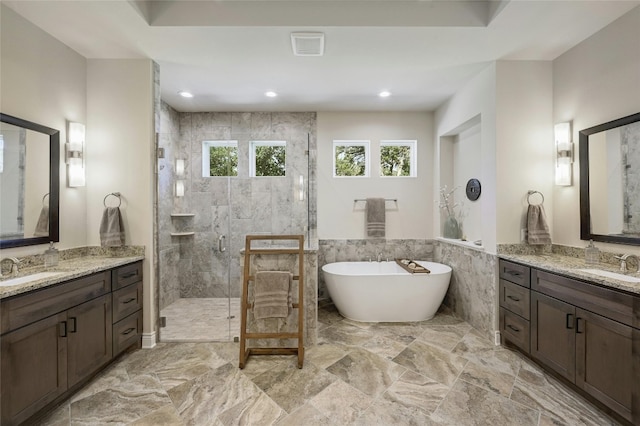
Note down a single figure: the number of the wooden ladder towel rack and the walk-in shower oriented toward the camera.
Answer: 2

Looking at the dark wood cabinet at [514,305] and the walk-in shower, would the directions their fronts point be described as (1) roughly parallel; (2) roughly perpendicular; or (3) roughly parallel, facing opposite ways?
roughly perpendicular

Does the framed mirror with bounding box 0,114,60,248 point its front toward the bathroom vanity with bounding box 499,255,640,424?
yes

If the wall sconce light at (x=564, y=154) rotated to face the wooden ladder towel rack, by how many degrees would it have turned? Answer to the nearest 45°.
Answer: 0° — it already faces it

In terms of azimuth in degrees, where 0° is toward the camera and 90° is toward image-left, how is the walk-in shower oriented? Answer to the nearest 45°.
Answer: approximately 0°

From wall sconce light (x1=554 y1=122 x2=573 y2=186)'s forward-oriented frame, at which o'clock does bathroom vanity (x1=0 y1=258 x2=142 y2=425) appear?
The bathroom vanity is roughly at 12 o'clock from the wall sconce light.

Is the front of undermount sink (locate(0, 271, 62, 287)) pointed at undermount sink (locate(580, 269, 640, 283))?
yes

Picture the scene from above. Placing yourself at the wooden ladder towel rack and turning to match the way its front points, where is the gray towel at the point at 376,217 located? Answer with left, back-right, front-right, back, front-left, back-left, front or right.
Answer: back-left

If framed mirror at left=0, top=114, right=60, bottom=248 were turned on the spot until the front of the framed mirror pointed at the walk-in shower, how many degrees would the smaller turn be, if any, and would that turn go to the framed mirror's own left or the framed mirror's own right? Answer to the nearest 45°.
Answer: approximately 45° to the framed mirror's own left

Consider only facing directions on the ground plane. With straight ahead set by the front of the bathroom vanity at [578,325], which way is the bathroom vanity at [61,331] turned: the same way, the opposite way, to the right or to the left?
the opposite way

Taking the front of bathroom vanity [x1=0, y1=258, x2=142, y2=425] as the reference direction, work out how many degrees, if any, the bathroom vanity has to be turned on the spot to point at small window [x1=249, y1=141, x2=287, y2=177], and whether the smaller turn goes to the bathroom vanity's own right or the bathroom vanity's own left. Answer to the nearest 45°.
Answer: approximately 45° to the bathroom vanity's own left

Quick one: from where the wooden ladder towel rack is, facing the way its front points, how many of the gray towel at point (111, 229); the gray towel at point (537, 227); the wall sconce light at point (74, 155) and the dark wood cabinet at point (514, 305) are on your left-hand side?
2

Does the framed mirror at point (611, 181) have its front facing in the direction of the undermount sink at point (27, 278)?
yes
